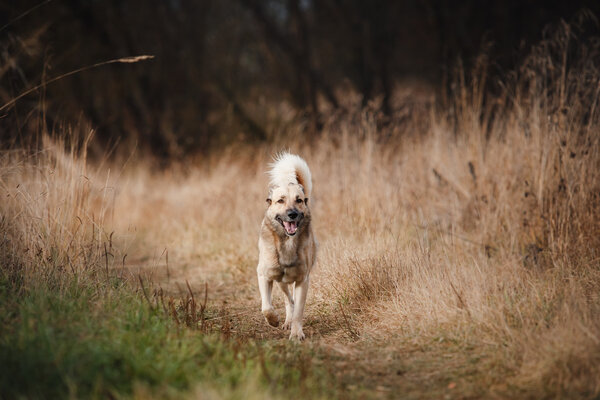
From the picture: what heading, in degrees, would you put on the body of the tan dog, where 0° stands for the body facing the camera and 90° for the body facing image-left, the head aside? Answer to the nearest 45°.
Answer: approximately 0°
